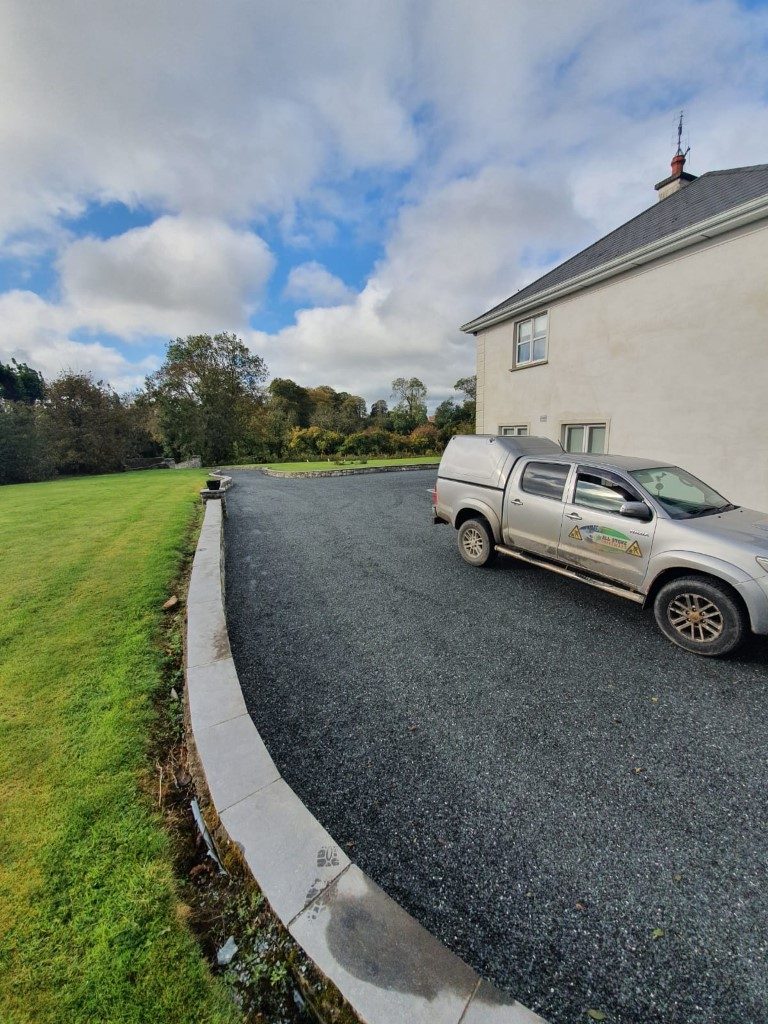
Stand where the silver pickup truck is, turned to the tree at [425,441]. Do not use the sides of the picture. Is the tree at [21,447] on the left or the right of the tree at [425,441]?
left

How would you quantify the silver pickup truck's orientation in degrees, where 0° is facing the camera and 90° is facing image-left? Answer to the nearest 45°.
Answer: approximately 315°

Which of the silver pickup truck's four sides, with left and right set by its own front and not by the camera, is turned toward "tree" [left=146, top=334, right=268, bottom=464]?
back

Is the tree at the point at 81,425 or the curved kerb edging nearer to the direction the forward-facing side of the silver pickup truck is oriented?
the curved kerb edging

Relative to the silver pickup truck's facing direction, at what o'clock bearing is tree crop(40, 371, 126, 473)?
The tree is roughly at 5 o'clock from the silver pickup truck.

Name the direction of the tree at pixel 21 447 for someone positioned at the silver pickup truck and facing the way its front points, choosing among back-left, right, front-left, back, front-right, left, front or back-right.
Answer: back-right

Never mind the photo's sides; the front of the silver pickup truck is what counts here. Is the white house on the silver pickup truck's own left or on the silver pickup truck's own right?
on the silver pickup truck's own left

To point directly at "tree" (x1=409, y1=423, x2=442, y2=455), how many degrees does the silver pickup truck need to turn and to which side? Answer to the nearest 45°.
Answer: approximately 180°

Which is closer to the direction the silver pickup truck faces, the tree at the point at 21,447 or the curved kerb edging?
the curved kerb edging
